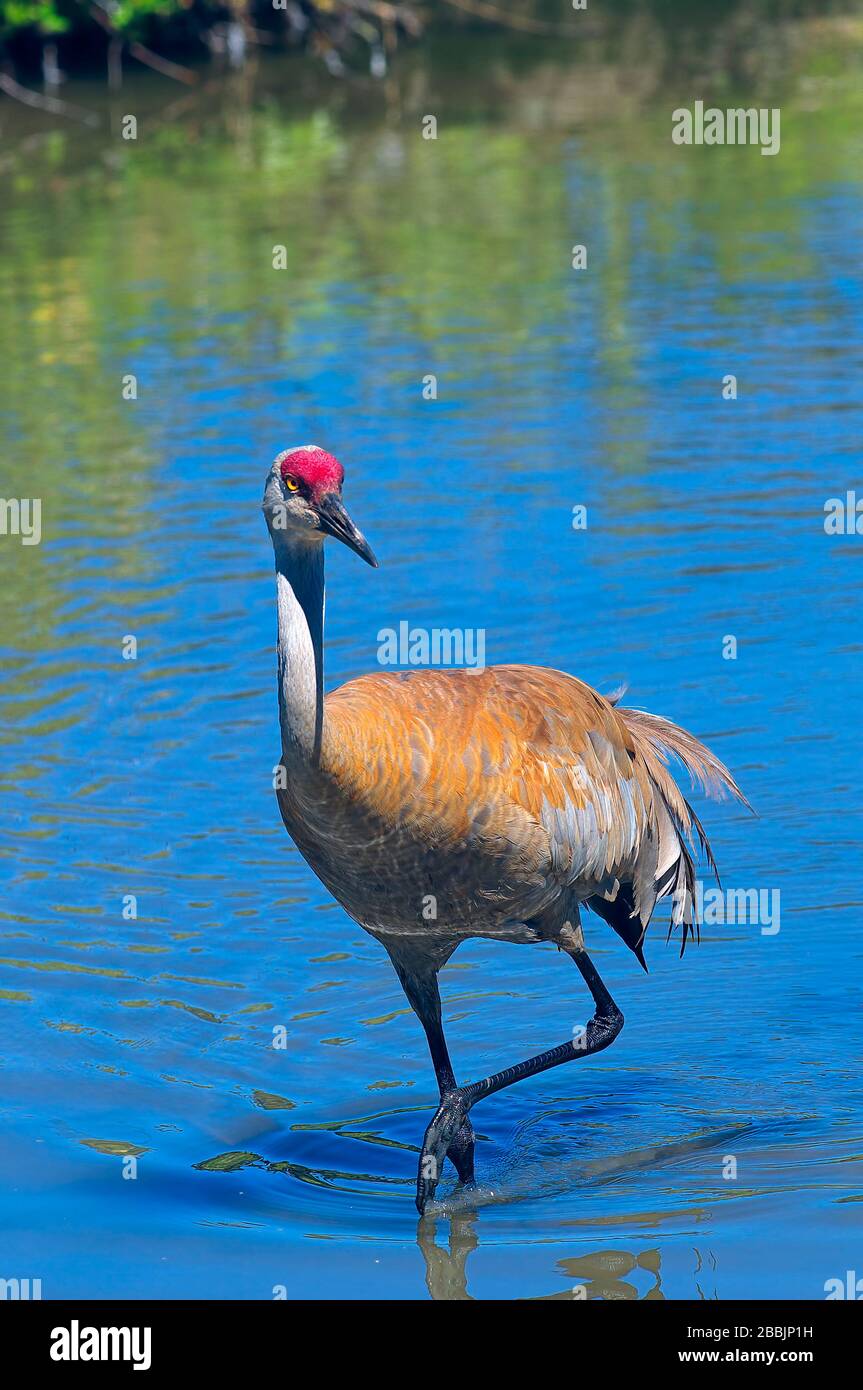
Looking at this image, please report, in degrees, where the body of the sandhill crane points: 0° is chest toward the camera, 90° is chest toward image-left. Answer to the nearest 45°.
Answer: approximately 45°
